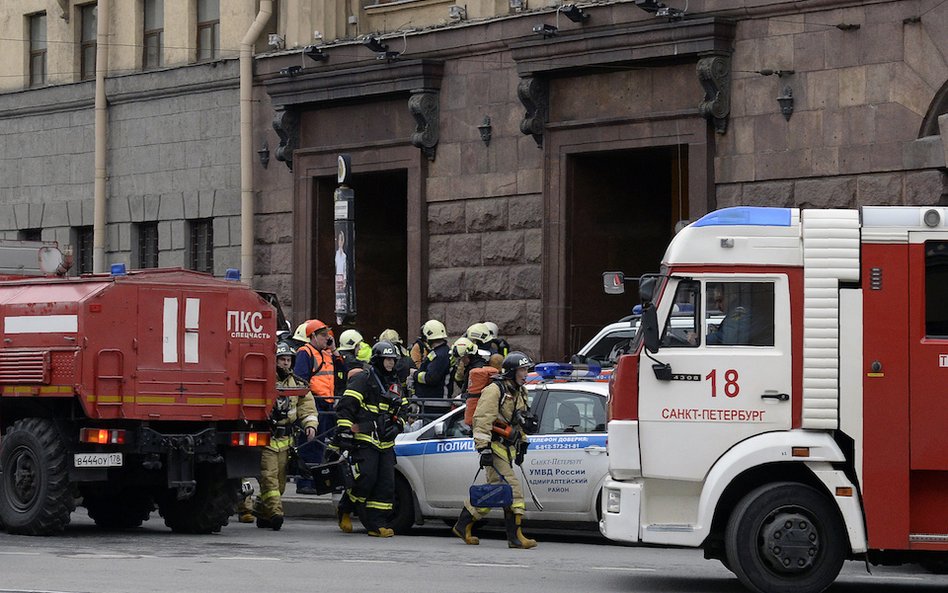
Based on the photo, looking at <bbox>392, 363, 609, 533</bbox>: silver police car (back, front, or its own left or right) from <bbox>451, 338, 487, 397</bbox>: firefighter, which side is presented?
right

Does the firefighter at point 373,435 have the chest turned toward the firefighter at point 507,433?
yes

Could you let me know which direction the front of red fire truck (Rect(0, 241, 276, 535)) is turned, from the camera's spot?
facing away from the viewer and to the left of the viewer

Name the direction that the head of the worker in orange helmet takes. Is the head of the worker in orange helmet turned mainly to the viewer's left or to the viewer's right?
to the viewer's right

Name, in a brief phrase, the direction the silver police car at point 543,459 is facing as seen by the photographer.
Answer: facing to the left of the viewer

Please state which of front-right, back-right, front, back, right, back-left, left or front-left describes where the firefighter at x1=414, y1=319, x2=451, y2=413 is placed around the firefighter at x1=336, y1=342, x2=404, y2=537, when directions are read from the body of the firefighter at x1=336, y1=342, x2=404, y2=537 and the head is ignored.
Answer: back-left
